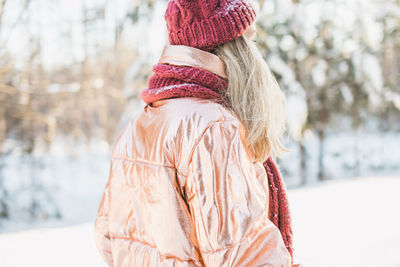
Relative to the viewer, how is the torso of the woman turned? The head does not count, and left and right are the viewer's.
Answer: facing away from the viewer and to the right of the viewer
